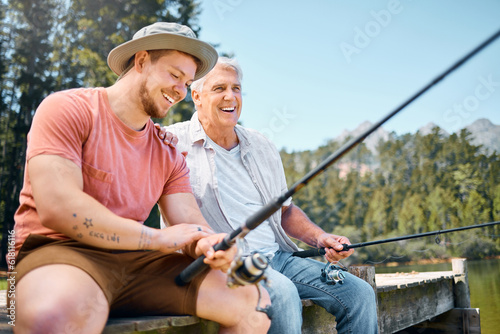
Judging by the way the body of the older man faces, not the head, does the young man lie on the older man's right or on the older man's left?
on the older man's right

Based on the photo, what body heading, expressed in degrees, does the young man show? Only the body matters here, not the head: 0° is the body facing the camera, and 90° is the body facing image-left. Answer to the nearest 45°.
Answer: approximately 315°

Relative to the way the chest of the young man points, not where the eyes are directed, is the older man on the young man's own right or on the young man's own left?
on the young man's own left

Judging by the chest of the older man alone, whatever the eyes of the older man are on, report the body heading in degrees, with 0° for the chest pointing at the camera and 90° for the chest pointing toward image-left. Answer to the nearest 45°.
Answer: approximately 315°
